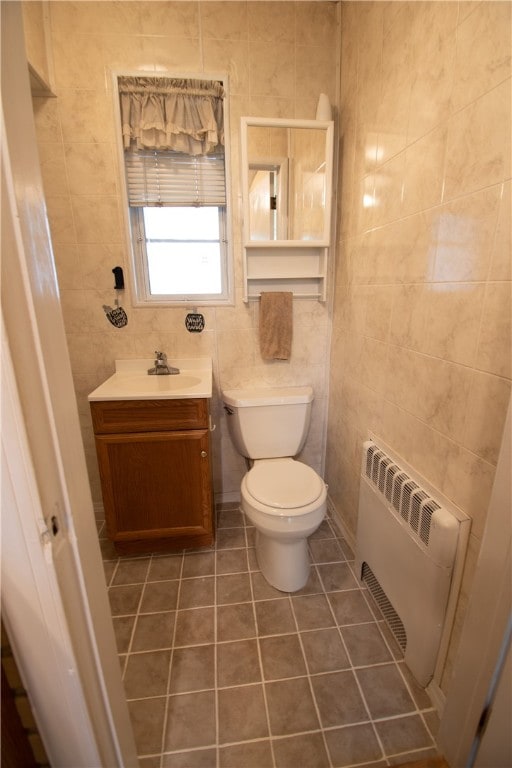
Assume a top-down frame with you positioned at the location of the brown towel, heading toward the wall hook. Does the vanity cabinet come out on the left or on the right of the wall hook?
left

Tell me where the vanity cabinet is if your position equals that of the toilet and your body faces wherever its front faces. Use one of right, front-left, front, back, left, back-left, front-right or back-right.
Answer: right

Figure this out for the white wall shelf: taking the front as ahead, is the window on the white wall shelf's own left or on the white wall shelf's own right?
on the white wall shelf's own right

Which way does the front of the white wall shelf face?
toward the camera

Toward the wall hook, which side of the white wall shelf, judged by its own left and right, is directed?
right

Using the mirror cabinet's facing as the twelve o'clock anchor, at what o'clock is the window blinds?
The window blinds is roughly at 3 o'clock from the mirror cabinet.

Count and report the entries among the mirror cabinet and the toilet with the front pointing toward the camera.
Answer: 2

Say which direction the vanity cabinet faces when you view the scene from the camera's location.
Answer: facing the viewer

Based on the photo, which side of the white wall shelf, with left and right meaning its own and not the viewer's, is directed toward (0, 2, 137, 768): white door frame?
front

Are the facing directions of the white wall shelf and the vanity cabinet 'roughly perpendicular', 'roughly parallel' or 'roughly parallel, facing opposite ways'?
roughly parallel

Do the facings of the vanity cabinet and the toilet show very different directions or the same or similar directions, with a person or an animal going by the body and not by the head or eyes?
same or similar directions

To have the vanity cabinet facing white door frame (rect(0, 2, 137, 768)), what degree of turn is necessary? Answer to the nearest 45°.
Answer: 0° — it already faces it
